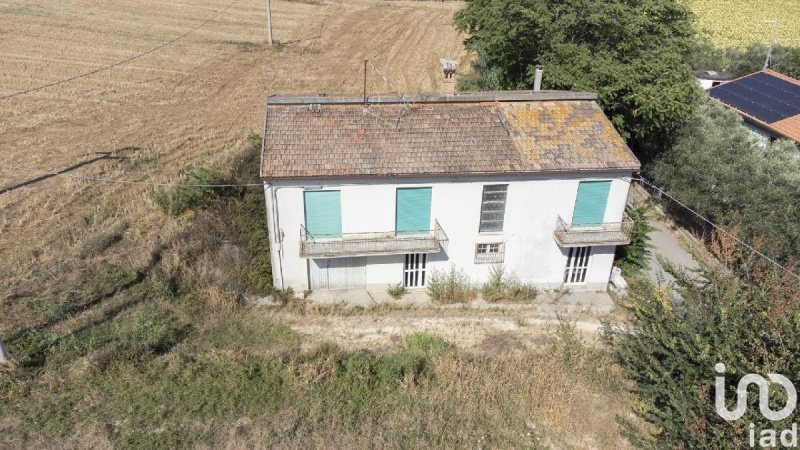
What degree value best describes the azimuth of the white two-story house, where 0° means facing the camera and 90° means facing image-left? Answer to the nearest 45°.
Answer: approximately 0°

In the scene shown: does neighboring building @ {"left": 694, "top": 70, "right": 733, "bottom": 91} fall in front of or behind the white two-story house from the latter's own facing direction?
behind

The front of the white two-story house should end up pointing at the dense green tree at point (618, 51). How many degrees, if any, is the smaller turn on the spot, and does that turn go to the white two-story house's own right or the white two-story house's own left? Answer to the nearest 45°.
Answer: approximately 135° to the white two-story house's own left

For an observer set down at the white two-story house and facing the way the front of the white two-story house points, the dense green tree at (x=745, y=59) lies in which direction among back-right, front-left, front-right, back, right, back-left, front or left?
back-left

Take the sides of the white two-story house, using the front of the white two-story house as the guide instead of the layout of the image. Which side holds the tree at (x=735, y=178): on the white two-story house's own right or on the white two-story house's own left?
on the white two-story house's own left
